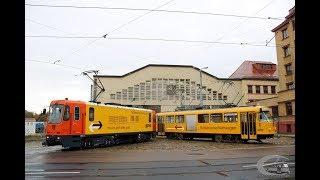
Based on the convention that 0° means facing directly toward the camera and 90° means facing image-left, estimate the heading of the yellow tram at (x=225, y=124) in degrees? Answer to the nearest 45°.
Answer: approximately 315°
